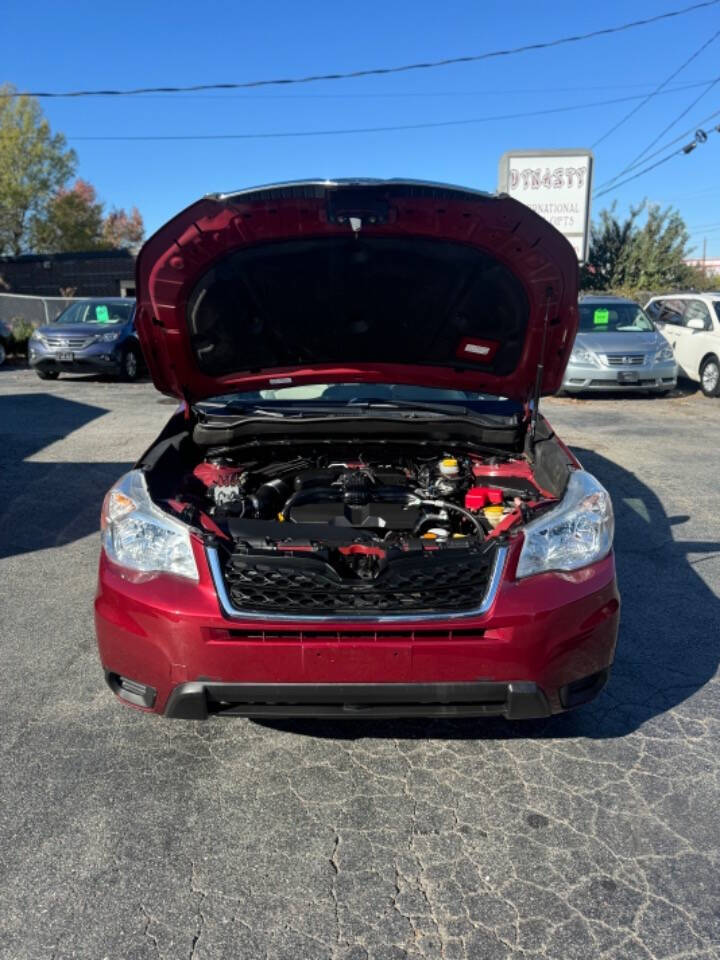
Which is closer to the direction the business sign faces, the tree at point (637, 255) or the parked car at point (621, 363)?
the parked car

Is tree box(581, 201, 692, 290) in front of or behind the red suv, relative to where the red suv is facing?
behind

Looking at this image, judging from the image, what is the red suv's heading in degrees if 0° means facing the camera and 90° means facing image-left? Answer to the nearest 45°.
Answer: approximately 0°

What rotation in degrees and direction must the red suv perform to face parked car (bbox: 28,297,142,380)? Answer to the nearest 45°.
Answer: approximately 135° to its right

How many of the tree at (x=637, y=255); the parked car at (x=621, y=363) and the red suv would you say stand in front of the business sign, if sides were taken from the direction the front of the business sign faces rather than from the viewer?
2

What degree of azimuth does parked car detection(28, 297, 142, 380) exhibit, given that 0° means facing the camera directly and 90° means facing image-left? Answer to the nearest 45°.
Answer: approximately 45°

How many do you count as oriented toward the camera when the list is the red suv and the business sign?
2

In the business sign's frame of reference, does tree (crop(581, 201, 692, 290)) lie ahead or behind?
behind

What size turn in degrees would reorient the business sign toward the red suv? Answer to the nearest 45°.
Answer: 0° — it already faces it

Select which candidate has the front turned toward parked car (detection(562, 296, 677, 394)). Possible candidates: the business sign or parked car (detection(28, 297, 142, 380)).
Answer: the business sign

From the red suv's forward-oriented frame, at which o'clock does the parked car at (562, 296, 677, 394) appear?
The parked car is roughly at 7 o'clock from the red suv.

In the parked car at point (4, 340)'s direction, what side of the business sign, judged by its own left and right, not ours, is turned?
right
